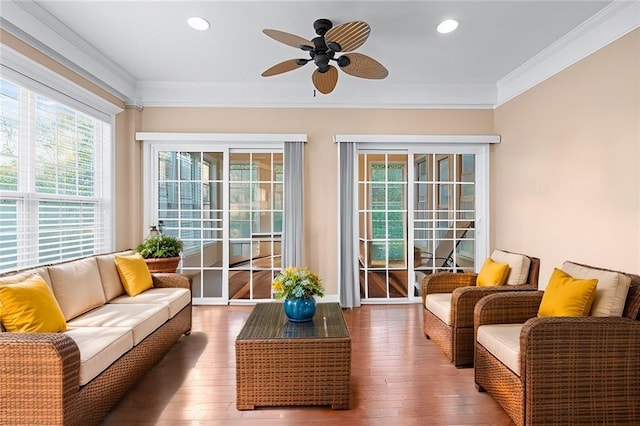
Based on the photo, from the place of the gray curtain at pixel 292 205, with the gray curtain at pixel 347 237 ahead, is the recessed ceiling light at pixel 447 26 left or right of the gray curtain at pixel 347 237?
right

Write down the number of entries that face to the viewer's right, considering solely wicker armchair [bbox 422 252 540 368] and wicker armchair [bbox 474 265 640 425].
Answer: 0

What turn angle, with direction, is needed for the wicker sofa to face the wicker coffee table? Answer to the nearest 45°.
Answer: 0° — it already faces it

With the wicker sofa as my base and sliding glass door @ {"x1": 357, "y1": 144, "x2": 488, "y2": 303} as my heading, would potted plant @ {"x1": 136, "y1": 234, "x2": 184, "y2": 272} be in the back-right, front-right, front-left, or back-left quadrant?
front-left

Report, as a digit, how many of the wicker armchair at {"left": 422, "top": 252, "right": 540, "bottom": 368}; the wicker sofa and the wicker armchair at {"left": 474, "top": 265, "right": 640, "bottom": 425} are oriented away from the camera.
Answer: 0

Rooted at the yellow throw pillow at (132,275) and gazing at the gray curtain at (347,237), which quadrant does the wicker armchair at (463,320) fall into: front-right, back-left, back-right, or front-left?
front-right

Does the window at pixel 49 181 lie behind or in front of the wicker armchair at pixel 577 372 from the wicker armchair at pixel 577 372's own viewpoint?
in front

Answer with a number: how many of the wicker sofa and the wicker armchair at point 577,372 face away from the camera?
0

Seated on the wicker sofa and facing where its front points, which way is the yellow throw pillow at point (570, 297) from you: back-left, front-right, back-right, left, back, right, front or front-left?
front

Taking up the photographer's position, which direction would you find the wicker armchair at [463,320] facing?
facing the viewer and to the left of the viewer

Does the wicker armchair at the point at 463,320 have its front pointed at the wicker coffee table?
yes

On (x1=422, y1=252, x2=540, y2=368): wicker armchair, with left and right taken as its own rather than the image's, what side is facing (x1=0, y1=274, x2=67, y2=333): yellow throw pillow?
front

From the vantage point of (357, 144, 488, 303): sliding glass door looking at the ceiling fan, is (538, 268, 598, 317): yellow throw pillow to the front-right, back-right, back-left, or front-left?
front-left

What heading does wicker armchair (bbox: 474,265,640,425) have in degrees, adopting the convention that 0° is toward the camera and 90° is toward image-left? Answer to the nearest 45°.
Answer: approximately 45°

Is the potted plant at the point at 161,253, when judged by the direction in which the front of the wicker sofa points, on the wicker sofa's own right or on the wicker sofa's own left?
on the wicker sofa's own left

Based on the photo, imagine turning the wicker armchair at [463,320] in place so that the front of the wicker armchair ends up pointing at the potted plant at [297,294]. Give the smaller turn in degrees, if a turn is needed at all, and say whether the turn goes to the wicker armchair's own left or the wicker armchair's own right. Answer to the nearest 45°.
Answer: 0° — it already faces it
